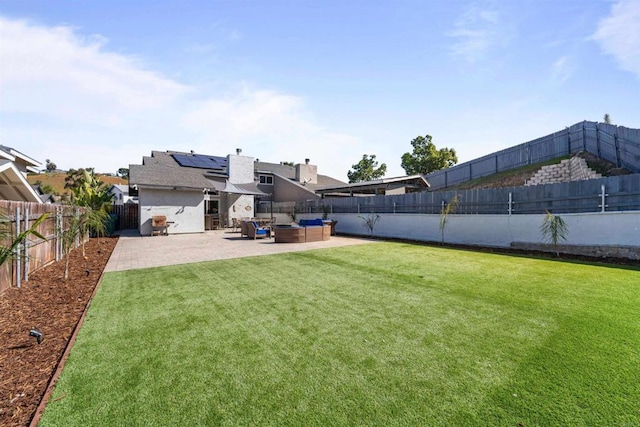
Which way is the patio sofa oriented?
away from the camera
